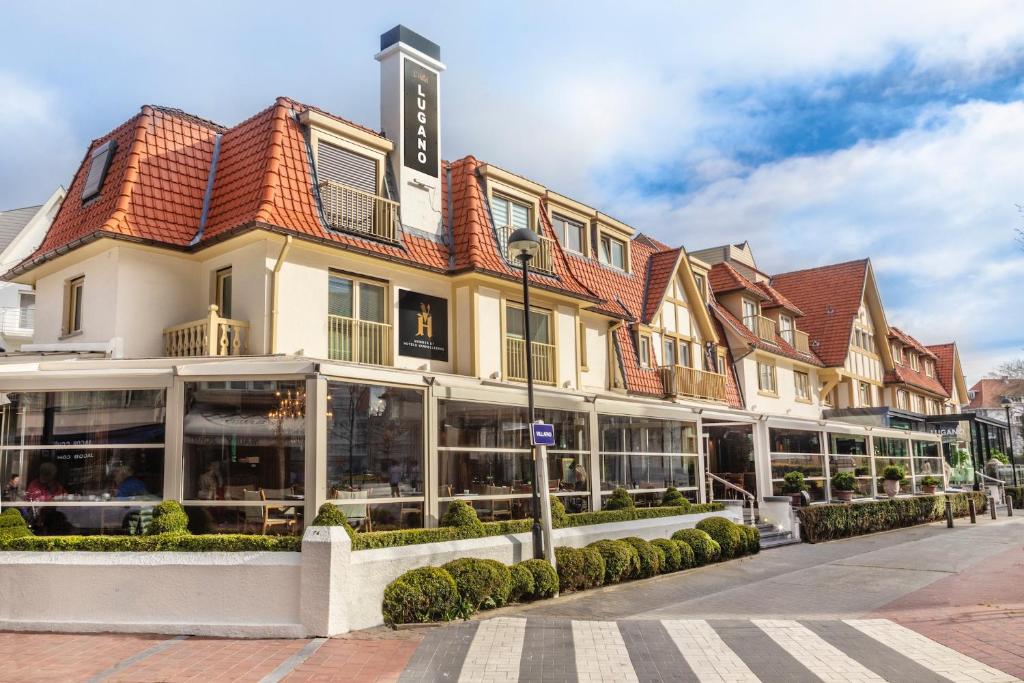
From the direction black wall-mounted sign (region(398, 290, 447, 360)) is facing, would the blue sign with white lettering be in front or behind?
in front

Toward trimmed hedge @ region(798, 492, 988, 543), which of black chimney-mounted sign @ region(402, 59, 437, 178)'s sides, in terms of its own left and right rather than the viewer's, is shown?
left

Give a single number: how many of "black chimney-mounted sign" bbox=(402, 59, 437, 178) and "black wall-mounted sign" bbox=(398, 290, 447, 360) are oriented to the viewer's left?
0

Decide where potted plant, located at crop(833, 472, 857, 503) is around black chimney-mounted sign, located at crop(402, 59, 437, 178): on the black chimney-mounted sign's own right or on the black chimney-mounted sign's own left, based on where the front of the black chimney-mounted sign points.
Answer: on the black chimney-mounted sign's own left

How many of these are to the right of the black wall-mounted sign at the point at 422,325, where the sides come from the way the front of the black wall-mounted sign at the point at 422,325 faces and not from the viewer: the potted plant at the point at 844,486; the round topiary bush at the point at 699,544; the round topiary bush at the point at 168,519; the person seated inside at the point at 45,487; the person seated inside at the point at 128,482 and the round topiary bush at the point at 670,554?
3

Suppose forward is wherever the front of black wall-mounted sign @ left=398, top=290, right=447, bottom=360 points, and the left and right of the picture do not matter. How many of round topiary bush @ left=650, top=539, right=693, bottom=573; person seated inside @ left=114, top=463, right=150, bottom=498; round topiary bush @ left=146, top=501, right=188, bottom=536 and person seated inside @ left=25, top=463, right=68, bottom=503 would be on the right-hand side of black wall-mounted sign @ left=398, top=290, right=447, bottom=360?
3

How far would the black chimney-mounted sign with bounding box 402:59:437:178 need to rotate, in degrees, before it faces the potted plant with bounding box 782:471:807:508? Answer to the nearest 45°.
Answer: approximately 90° to its left
